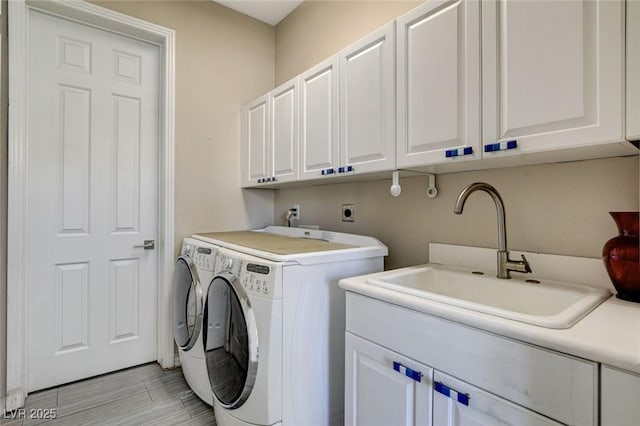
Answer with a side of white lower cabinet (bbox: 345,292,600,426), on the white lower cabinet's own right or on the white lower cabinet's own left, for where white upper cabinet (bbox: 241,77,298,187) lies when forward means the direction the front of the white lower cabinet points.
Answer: on the white lower cabinet's own right

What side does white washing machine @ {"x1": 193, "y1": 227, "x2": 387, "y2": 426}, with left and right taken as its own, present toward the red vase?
left

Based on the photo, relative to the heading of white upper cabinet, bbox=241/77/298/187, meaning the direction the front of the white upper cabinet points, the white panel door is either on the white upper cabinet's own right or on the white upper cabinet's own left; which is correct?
on the white upper cabinet's own right

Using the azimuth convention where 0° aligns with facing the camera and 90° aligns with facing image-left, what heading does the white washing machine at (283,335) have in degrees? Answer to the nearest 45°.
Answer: approximately 45°

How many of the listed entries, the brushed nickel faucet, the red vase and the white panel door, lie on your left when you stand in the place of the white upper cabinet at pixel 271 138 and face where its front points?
2

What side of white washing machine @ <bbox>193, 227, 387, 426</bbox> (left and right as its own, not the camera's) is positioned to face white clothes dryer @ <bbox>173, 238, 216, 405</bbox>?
right

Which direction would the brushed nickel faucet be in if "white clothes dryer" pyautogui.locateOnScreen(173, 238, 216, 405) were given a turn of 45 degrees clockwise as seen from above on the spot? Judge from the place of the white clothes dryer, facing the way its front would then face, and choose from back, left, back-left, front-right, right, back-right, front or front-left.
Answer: back
